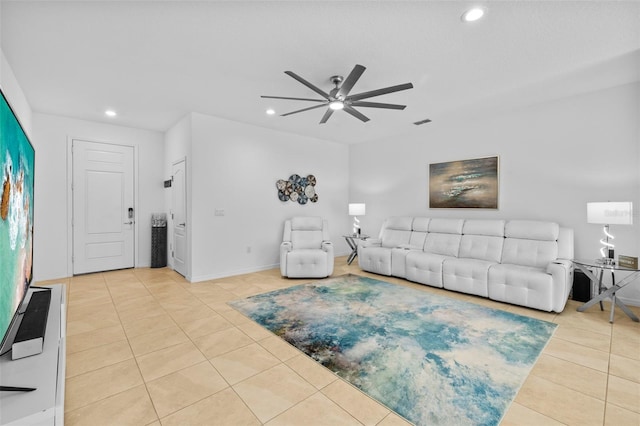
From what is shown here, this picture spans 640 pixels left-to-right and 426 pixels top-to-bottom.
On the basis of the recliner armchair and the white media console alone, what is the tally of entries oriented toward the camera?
1

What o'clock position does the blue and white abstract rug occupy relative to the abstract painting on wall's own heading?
The blue and white abstract rug is roughly at 11 o'clock from the abstract painting on wall.

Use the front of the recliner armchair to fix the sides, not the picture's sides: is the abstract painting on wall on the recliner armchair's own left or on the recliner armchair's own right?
on the recliner armchair's own left

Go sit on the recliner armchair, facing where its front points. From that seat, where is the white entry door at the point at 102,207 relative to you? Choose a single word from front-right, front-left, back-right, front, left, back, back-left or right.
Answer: right

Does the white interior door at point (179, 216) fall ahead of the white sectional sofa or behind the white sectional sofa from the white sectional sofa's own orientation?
ahead

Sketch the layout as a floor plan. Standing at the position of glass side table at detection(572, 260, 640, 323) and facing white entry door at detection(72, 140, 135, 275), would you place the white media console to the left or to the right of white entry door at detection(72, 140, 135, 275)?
left

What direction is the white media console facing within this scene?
to the viewer's right

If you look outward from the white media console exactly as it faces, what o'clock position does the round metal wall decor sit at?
The round metal wall decor is roughly at 11 o'clock from the white media console.

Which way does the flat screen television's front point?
to the viewer's right

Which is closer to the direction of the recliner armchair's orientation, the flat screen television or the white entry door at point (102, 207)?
the flat screen television

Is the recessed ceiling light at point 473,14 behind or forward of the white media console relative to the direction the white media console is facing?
forward

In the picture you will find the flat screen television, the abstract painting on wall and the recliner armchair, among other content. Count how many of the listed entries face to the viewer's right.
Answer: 1

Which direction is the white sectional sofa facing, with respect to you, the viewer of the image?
facing the viewer and to the left of the viewer

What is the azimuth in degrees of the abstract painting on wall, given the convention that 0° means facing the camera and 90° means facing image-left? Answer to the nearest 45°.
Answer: approximately 45°

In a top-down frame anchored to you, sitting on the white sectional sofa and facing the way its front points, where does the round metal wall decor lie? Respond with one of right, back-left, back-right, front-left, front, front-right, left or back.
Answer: front-right

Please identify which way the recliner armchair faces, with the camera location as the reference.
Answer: facing the viewer
